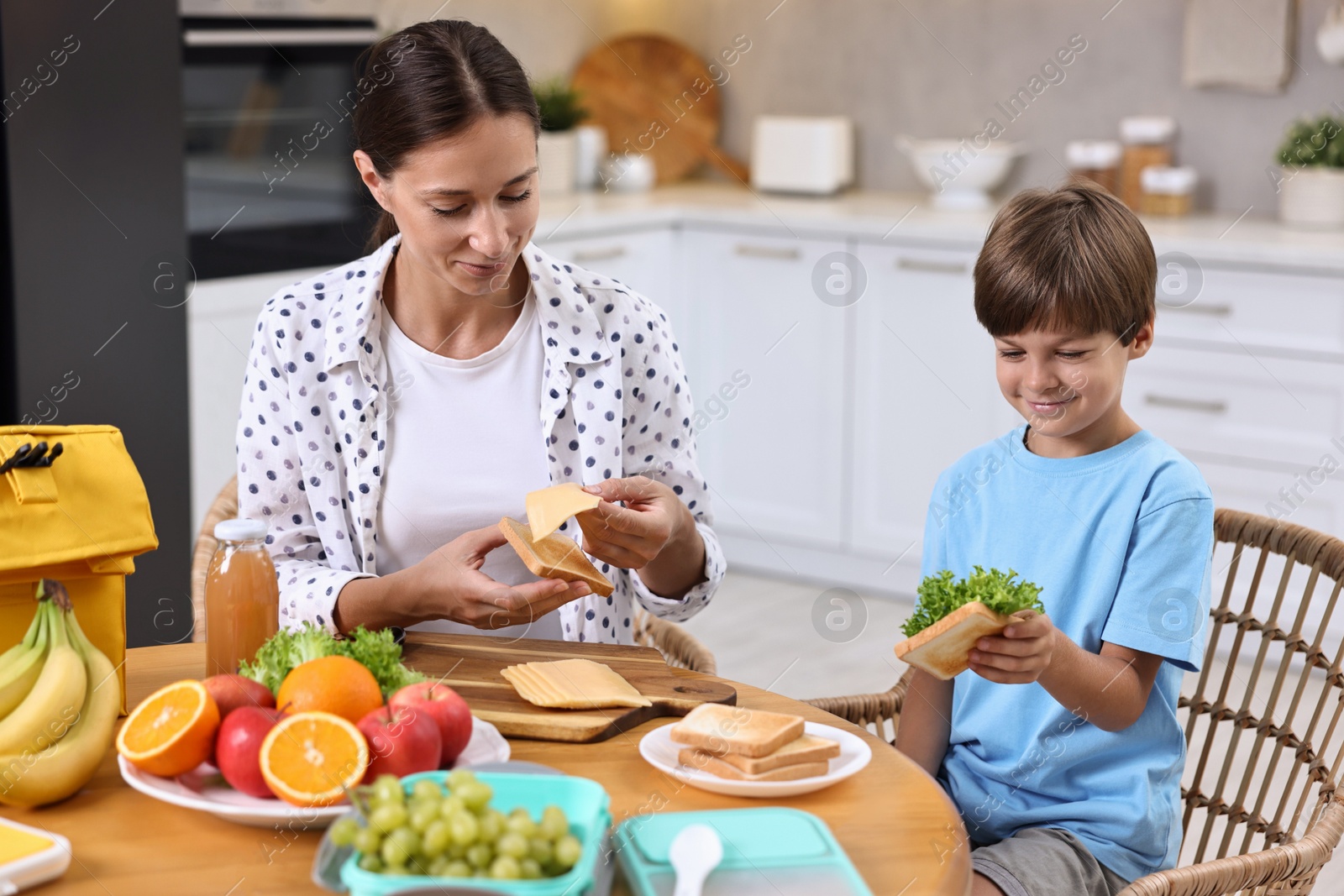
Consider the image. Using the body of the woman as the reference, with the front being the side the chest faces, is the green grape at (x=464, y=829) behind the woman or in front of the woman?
in front

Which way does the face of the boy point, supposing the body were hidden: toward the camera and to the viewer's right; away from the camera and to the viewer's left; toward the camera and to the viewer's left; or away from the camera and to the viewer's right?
toward the camera and to the viewer's left

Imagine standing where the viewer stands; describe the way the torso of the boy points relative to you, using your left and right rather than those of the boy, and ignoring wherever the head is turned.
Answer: facing the viewer and to the left of the viewer

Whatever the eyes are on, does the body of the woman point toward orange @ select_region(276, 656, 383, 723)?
yes

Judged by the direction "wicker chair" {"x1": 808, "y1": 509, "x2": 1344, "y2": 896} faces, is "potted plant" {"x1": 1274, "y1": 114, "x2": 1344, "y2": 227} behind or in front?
behind

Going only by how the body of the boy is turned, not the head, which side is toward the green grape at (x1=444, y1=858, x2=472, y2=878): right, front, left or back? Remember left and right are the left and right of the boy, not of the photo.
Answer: front

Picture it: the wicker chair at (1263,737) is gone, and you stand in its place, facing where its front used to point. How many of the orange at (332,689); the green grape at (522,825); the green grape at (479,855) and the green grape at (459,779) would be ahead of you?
4

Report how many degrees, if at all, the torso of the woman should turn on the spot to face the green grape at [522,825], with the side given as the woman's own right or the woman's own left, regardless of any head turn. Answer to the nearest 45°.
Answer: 0° — they already face it

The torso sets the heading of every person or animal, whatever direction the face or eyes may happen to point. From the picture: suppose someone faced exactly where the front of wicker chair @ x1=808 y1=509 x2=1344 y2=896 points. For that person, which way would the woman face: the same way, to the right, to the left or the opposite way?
to the left

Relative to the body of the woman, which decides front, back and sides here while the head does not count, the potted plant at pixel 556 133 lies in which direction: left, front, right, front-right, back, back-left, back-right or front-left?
back

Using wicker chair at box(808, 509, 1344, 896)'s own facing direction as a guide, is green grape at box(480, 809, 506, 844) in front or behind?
in front

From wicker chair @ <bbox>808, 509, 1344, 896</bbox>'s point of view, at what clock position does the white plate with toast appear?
The white plate with toast is roughly at 12 o'clock from the wicker chair.

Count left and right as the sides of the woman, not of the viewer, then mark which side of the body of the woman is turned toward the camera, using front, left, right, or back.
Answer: front

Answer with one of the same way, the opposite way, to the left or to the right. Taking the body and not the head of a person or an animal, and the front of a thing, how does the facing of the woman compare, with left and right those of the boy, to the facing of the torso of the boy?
to the left

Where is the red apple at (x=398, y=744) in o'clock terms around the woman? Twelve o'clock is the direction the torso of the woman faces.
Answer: The red apple is roughly at 12 o'clock from the woman.

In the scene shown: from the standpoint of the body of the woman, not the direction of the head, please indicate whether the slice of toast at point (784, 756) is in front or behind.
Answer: in front

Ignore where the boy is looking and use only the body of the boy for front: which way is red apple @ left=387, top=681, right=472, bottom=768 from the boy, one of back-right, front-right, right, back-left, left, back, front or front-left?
front

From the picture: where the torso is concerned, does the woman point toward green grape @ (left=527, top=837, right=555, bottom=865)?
yes

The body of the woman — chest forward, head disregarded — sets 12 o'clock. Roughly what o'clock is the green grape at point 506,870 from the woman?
The green grape is roughly at 12 o'clock from the woman.

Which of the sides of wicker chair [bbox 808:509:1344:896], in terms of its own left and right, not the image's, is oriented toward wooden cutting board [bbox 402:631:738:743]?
front

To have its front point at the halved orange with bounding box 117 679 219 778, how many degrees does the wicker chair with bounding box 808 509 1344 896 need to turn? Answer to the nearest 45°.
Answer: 0° — it already faces it
